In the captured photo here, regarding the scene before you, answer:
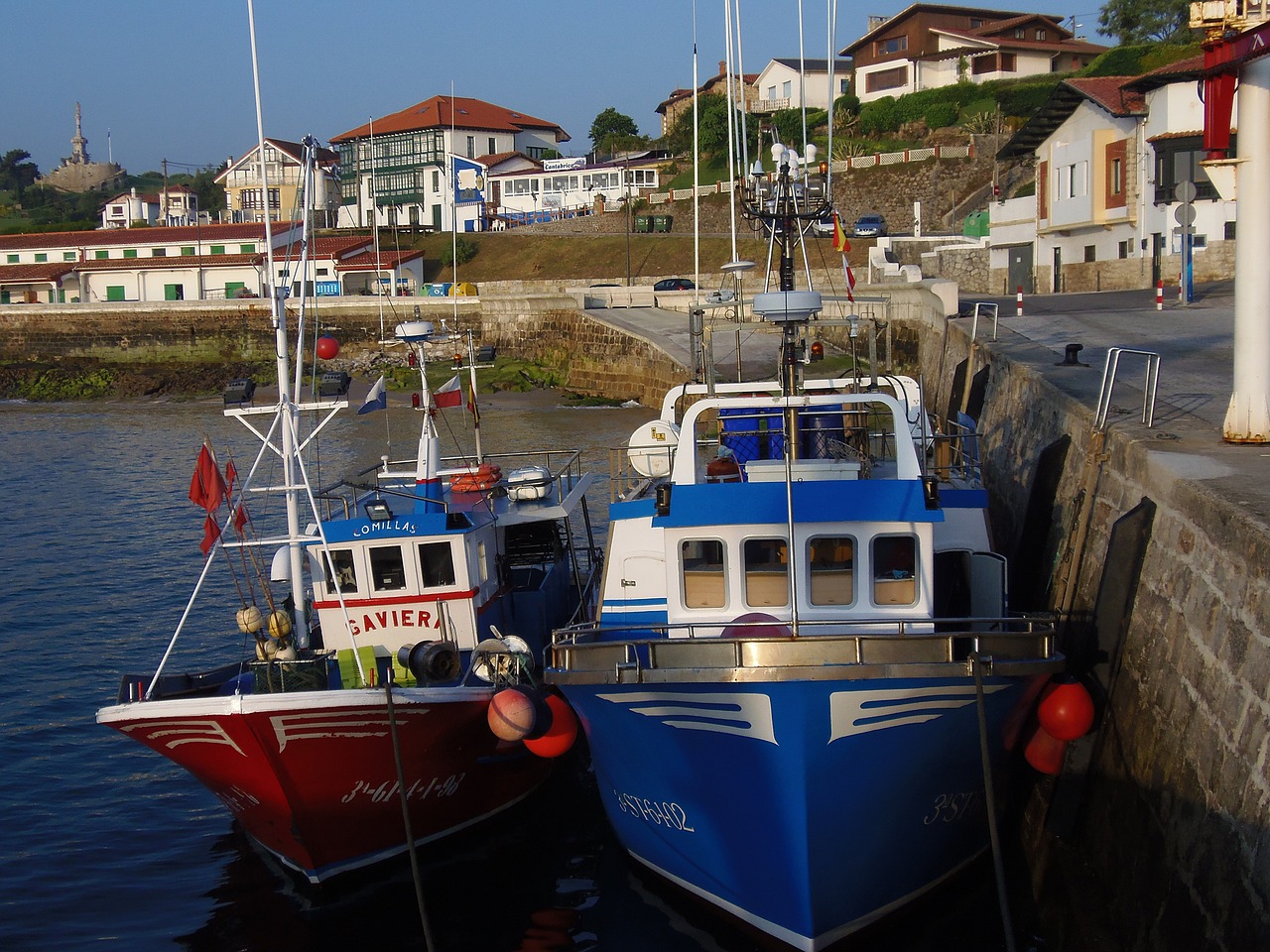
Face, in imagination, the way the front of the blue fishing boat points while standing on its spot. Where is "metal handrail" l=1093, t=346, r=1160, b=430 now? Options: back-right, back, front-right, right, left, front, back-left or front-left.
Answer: back-left

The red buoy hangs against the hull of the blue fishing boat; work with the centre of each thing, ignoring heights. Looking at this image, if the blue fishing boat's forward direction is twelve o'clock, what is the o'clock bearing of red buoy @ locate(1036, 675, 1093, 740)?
The red buoy is roughly at 9 o'clock from the blue fishing boat.

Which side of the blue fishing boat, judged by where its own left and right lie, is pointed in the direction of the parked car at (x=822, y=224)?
back

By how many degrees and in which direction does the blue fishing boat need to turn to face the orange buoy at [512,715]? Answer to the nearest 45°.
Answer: approximately 90° to its right

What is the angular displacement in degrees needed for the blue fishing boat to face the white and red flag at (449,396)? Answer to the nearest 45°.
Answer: approximately 135° to its right

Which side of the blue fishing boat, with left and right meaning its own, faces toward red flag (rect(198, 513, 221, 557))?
right

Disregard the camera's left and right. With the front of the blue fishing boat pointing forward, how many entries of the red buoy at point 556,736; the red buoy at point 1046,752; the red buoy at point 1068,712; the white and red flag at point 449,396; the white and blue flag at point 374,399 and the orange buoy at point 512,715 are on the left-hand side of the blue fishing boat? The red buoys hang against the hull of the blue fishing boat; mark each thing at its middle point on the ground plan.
2

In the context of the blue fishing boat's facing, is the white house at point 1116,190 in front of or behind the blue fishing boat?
behind

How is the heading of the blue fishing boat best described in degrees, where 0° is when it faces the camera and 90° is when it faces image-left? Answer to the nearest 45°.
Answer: approximately 0°

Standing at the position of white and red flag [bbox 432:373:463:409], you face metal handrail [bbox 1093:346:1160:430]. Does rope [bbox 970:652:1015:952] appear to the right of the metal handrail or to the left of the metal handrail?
right

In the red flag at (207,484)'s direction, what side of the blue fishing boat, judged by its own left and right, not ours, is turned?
right

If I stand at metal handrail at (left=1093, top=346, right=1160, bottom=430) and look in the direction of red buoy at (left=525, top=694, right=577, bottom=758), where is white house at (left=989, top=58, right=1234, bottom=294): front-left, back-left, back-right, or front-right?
back-right

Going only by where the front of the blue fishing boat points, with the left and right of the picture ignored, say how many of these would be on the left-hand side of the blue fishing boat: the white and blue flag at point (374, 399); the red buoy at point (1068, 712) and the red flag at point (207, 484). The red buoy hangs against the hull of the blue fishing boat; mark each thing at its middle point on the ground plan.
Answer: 1
